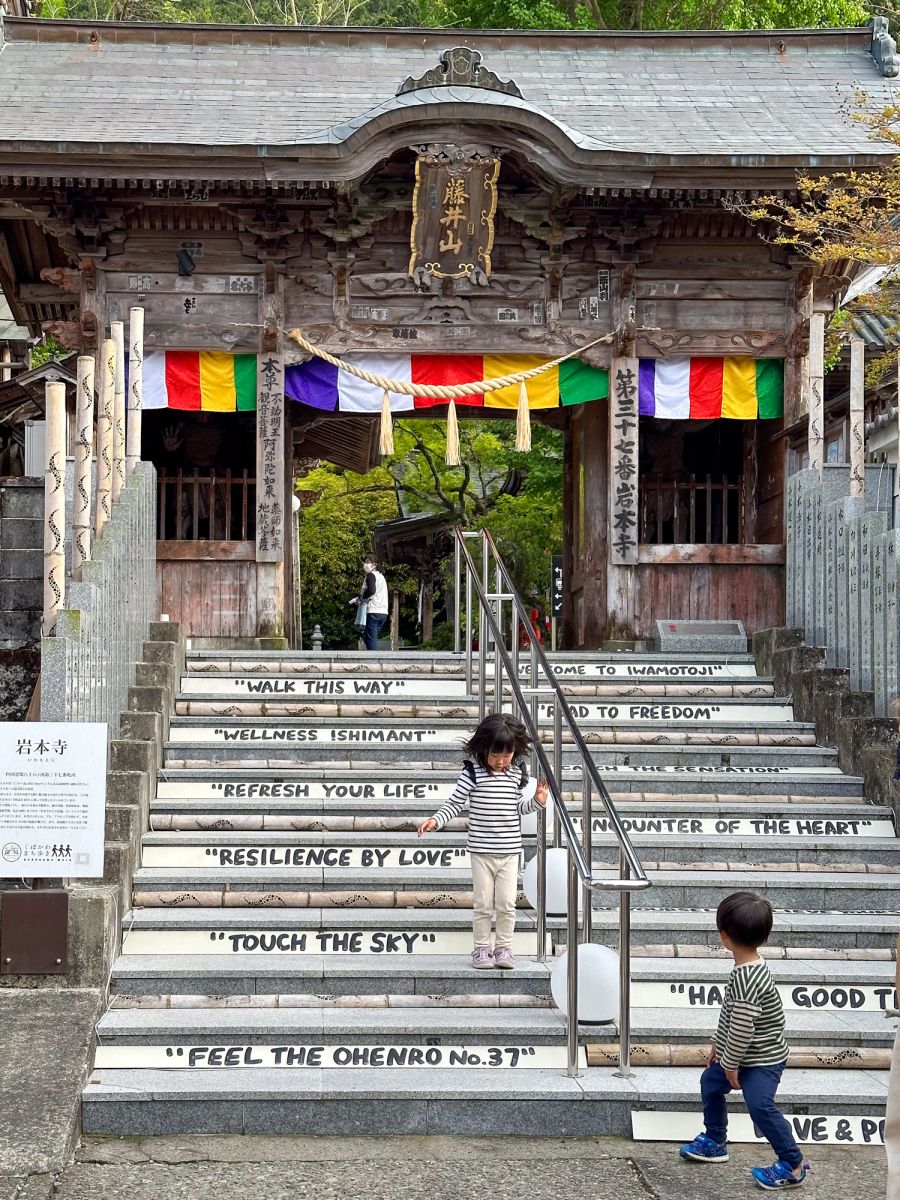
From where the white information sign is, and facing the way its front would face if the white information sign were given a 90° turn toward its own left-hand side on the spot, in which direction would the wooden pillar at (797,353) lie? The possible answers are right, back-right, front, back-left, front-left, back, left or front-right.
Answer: front-left

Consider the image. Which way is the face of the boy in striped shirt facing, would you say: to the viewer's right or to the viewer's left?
to the viewer's left

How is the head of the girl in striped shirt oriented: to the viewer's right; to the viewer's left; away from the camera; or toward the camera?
toward the camera

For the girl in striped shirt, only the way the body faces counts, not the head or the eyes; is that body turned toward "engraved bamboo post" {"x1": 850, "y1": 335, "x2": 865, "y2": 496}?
no

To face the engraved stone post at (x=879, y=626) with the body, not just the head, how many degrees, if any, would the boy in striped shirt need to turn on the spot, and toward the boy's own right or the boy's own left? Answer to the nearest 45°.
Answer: approximately 90° to the boy's own right

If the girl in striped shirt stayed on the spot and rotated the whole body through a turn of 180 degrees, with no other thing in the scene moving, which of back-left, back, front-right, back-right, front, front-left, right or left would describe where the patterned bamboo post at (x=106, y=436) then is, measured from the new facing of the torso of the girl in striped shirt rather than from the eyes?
front-left

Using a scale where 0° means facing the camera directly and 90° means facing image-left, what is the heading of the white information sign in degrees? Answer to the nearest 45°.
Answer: approximately 0°

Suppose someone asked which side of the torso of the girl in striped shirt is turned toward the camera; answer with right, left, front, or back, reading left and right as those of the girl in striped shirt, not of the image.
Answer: front

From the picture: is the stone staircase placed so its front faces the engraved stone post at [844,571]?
no

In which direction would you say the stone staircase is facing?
toward the camera

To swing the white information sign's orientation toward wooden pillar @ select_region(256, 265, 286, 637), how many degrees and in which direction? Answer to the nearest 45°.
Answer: approximately 180°

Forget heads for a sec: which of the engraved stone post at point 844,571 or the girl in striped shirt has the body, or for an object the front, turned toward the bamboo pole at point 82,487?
the engraved stone post

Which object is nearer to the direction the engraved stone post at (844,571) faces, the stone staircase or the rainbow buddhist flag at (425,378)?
the stone staircase

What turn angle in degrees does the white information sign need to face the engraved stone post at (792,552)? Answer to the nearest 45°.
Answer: approximately 135° to its left

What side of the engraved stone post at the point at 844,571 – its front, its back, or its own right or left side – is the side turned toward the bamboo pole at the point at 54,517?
front

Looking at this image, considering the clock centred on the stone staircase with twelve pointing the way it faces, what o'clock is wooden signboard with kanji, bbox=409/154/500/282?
The wooden signboard with kanji is roughly at 6 o'clock from the stone staircase.
